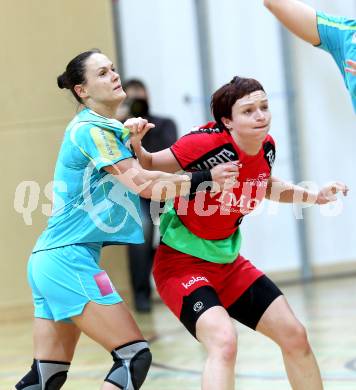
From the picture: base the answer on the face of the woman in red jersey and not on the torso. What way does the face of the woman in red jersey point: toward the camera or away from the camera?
toward the camera

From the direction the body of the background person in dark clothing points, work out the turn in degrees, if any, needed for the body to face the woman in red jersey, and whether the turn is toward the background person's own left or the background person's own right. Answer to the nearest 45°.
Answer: approximately 45° to the background person's own left

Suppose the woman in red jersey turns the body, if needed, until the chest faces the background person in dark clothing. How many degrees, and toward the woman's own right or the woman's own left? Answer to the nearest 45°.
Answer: approximately 135° to the woman's own left

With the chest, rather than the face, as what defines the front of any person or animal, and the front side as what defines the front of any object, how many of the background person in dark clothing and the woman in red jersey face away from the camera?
0

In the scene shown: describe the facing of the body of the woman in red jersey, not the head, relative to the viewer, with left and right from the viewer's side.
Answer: facing the viewer and to the right of the viewer

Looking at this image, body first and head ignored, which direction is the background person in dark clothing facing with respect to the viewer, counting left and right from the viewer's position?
facing the viewer and to the left of the viewer
